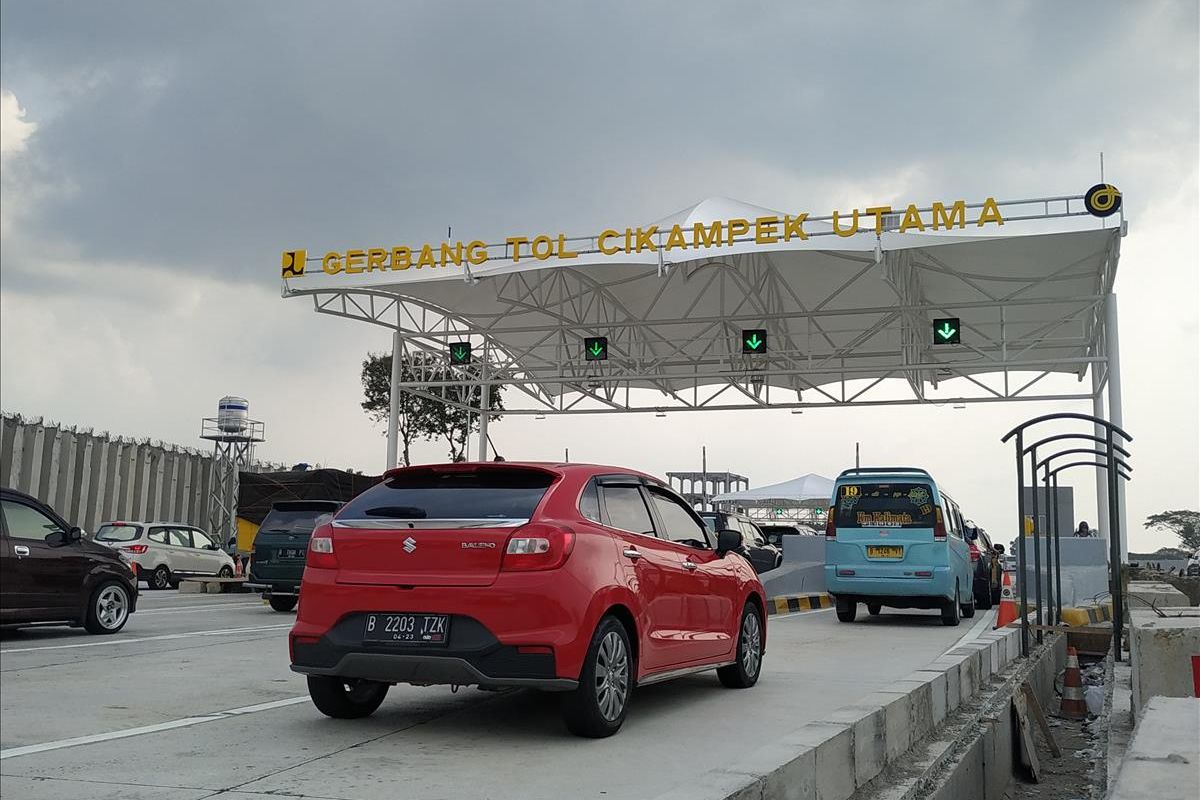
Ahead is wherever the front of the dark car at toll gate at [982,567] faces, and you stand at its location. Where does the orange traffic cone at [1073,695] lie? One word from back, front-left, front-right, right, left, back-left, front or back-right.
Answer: back

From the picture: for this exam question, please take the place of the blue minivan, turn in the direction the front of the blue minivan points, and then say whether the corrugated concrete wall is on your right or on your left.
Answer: on your left

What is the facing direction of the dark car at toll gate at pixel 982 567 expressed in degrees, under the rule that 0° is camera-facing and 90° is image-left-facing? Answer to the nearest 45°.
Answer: approximately 180°

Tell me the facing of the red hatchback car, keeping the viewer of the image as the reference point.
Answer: facing away from the viewer and to the right of the viewer

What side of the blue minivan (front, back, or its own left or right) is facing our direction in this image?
back

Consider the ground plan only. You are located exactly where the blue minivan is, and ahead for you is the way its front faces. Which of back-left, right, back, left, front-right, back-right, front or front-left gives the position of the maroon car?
back-left

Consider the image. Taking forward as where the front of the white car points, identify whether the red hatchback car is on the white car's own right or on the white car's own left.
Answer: on the white car's own right

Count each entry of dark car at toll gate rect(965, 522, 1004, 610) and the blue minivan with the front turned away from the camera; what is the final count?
2
